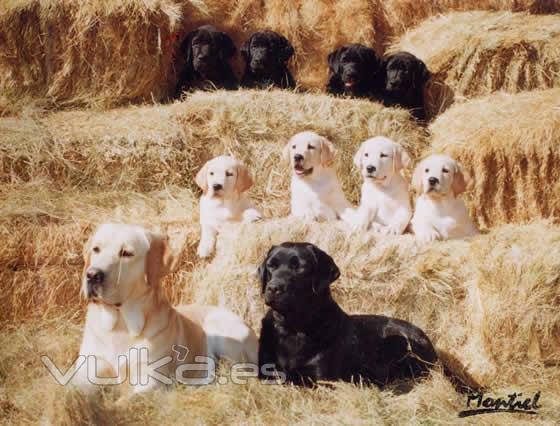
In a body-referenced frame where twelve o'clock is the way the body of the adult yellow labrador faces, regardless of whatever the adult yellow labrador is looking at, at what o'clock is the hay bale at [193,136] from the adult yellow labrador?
The hay bale is roughly at 5 o'clock from the adult yellow labrador.

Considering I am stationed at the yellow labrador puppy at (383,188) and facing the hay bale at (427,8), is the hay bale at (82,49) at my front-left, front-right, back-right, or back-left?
front-left

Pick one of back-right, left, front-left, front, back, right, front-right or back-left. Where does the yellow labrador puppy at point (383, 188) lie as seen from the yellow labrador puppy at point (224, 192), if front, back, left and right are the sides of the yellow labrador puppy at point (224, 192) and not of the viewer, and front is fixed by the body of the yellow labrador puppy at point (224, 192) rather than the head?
left

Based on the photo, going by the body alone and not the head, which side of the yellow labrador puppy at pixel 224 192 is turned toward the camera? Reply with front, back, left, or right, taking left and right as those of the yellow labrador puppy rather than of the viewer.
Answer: front

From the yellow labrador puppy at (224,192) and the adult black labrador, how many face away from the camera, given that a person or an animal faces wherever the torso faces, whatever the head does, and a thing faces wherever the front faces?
0

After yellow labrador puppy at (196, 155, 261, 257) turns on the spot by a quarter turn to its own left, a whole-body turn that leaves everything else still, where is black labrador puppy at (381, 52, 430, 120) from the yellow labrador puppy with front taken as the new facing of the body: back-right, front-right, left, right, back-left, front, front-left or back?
front-left

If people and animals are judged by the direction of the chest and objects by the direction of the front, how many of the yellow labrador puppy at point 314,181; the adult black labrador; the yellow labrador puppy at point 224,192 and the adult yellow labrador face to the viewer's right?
0

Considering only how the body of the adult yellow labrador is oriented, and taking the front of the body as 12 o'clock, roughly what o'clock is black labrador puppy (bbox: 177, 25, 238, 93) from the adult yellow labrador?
The black labrador puppy is roughly at 5 o'clock from the adult yellow labrador.

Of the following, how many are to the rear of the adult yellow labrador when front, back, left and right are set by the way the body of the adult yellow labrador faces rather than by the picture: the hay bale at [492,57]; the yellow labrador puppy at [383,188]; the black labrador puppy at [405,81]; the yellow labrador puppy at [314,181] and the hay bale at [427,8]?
5

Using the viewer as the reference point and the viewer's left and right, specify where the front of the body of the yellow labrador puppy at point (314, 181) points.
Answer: facing the viewer and to the left of the viewer

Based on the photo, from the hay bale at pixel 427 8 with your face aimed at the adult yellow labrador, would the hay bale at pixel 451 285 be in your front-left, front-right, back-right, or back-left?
front-left

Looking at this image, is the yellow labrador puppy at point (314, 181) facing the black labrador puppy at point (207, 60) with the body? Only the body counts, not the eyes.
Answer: no

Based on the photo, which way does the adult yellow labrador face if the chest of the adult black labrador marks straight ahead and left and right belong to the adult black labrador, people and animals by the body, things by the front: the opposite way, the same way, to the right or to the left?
the same way

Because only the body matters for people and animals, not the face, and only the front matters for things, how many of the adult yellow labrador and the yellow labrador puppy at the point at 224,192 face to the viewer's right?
0

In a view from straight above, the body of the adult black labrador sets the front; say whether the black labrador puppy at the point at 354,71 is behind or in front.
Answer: behind

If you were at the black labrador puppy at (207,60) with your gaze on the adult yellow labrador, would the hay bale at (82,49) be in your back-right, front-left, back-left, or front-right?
front-right

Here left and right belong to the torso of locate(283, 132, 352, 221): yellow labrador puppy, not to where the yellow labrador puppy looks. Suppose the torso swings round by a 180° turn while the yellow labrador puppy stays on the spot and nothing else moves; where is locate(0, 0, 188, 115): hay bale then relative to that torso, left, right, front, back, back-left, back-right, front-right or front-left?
left

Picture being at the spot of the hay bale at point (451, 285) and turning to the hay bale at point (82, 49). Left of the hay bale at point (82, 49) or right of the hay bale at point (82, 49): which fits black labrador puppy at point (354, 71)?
right
